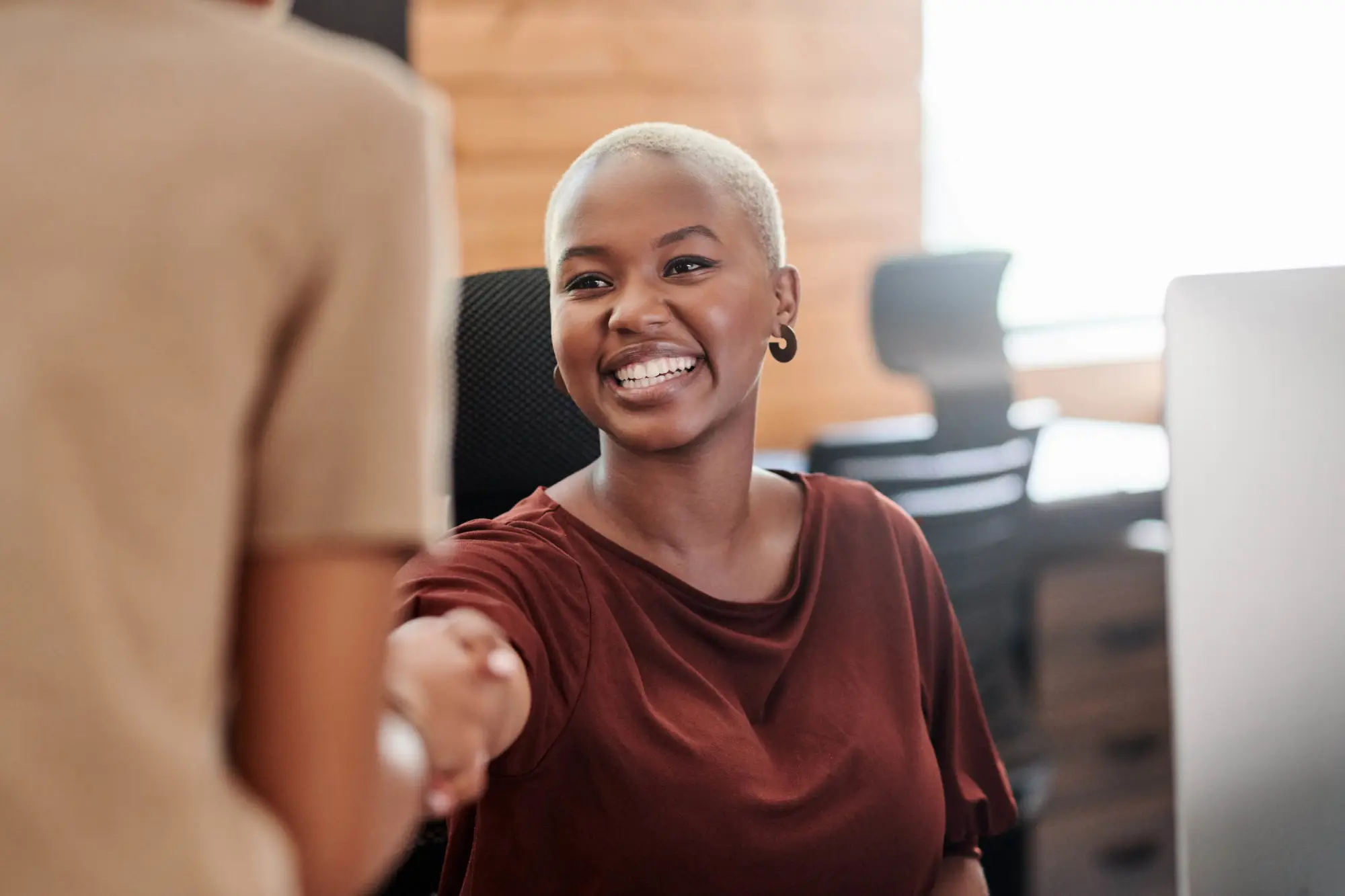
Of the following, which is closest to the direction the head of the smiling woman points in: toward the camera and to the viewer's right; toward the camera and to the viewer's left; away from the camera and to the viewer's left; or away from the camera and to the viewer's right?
toward the camera and to the viewer's left

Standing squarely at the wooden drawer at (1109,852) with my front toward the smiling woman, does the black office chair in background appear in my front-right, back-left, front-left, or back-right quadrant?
front-right

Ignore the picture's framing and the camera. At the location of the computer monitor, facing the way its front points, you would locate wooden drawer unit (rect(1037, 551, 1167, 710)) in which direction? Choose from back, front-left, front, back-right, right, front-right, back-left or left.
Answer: front

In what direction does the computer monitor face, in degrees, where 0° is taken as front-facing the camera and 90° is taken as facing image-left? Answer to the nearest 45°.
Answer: approximately 180°

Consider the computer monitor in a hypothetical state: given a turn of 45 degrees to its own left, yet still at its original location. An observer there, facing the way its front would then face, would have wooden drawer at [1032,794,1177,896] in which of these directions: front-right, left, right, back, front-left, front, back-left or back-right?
front-right

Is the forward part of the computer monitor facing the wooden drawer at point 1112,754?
yes
